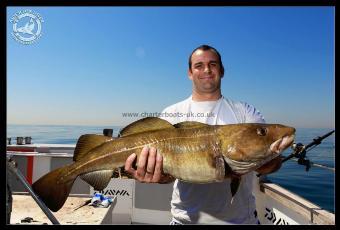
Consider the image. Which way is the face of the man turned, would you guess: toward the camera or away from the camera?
toward the camera

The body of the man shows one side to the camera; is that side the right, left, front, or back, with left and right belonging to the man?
front

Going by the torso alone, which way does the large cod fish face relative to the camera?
to the viewer's right
